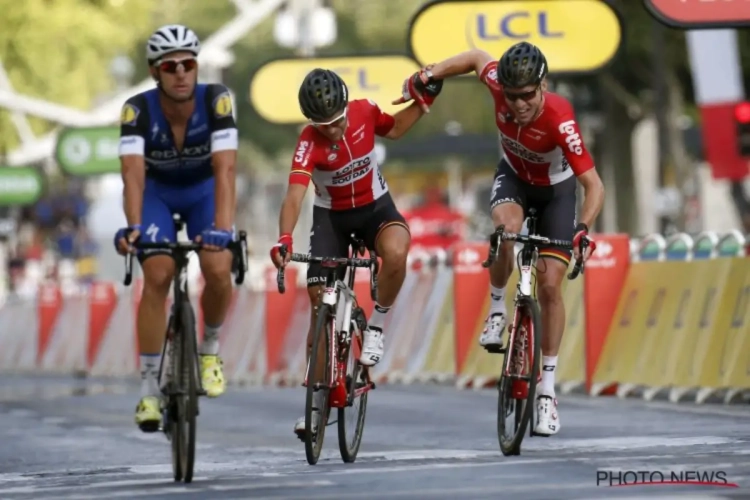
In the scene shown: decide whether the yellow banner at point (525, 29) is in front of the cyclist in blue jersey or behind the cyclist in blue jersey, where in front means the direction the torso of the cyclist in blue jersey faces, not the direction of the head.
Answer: behind

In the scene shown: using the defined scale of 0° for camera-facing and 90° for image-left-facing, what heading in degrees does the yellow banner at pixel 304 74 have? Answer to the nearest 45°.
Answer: approximately 0°

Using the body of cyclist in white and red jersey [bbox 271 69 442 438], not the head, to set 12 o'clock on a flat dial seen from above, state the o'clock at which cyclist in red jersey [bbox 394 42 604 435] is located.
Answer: The cyclist in red jersey is roughly at 9 o'clock from the cyclist in white and red jersey.

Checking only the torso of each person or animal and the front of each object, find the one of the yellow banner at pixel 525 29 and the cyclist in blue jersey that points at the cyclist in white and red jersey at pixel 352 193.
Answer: the yellow banner

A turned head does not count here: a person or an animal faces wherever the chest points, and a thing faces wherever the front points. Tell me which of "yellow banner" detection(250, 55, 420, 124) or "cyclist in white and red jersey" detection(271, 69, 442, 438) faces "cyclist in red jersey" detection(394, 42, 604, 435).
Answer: the yellow banner

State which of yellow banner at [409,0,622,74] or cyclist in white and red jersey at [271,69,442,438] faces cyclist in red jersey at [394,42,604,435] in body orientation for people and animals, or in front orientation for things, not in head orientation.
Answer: the yellow banner
